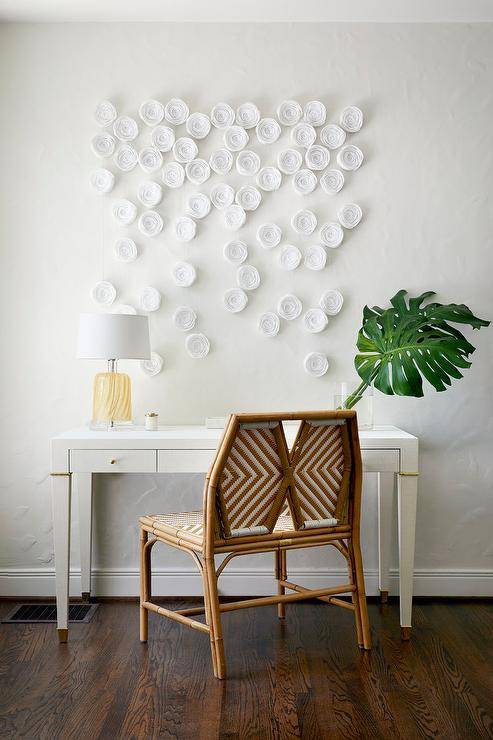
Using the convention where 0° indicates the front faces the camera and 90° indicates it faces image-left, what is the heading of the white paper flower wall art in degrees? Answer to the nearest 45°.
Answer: approximately 0°

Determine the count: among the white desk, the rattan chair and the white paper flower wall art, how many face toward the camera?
2

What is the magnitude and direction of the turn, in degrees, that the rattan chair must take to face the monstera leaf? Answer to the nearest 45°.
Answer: approximately 90° to its right

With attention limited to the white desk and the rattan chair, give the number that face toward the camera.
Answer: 1

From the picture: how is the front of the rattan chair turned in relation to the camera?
facing away from the viewer and to the left of the viewer

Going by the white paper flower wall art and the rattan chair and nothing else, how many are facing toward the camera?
1
